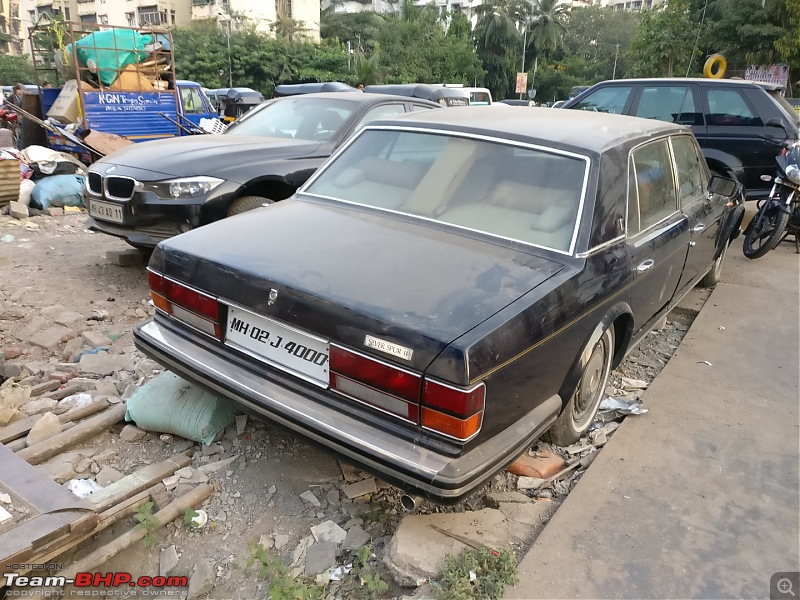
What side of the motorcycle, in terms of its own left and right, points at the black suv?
right

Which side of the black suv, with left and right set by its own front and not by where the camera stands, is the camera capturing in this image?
left

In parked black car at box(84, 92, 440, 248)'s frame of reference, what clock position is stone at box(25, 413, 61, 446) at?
The stone is roughly at 11 o'clock from the parked black car.

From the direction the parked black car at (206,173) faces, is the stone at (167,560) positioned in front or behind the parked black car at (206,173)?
in front

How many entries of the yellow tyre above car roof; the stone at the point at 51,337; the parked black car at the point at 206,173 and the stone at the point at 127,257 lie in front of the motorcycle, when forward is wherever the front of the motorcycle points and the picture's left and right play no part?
3

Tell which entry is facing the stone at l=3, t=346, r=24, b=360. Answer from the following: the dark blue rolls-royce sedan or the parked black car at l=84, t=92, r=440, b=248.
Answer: the parked black car

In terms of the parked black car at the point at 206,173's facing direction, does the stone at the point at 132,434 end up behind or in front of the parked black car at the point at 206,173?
in front

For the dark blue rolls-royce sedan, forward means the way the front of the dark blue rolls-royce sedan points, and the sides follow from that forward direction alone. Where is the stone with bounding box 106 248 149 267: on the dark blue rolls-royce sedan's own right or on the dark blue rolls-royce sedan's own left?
on the dark blue rolls-royce sedan's own left

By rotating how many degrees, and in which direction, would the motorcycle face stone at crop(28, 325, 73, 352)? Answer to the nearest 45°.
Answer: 0° — it already faces it

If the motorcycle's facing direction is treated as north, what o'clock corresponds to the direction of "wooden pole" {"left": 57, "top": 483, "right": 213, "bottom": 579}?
The wooden pole is roughly at 11 o'clock from the motorcycle.

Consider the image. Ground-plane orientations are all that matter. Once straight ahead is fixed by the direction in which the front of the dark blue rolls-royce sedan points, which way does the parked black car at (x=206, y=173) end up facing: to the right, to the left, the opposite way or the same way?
the opposite way

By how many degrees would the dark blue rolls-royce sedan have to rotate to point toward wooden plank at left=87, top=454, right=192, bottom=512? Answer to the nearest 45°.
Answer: approximately 135° to its left

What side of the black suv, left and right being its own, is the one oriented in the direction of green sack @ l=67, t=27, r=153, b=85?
front

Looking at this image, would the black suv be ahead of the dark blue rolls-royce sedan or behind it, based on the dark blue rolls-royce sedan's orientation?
ahead

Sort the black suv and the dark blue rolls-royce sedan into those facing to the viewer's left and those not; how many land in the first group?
1

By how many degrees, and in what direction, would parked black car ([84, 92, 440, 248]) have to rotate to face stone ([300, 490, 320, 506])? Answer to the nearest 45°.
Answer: approximately 45° to its left

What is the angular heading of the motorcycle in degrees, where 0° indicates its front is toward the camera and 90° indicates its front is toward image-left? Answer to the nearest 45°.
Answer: approximately 45°

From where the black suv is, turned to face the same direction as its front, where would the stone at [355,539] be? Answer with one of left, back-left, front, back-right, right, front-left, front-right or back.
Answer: left

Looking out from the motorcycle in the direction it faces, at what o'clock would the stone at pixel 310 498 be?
The stone is roughly at 11 o'clock from the motorcycle.
